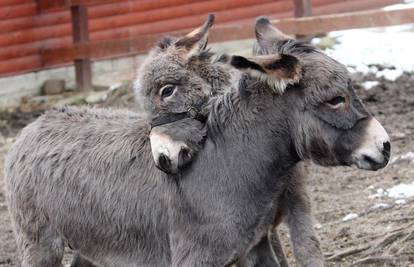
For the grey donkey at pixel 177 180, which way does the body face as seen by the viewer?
to the viewer's right

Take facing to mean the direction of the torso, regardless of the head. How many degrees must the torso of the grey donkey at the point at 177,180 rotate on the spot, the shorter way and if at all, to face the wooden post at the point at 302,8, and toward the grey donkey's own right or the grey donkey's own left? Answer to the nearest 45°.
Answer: approximately 90° to the grey donkey's own left

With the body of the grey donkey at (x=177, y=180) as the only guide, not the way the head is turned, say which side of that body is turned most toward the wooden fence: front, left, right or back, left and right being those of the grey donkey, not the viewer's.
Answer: left
